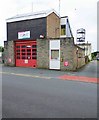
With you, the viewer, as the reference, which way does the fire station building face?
facing the viewer and to the left of the viewer
